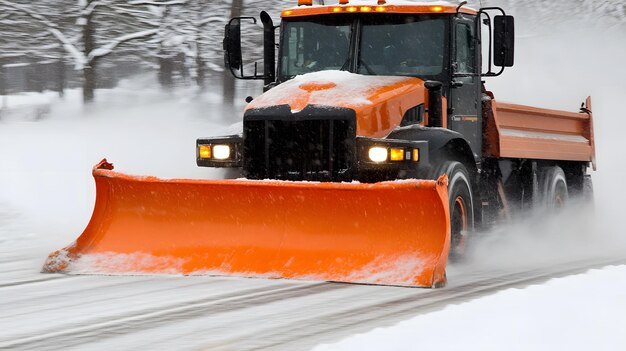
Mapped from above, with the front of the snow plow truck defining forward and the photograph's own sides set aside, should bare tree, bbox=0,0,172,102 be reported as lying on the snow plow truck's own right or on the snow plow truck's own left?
on the snow plow truck's own right

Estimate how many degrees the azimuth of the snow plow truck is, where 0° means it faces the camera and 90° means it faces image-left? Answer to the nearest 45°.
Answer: approximately 45°
